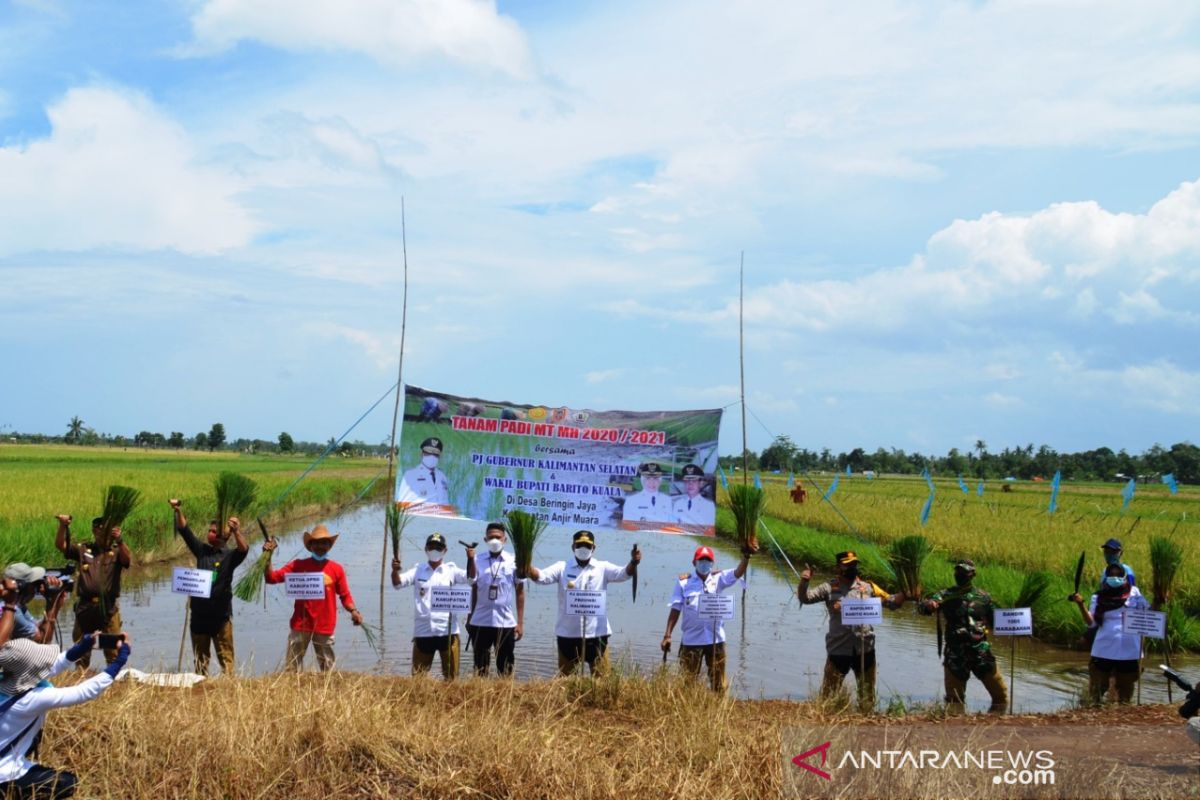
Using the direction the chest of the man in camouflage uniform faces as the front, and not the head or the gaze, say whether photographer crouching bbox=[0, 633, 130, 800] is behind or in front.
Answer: in front

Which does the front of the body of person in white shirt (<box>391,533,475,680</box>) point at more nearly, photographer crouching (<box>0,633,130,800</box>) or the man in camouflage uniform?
the photographer crouching

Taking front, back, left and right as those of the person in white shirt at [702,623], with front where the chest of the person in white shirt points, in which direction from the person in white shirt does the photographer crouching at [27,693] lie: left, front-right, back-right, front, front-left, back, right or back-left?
front-right

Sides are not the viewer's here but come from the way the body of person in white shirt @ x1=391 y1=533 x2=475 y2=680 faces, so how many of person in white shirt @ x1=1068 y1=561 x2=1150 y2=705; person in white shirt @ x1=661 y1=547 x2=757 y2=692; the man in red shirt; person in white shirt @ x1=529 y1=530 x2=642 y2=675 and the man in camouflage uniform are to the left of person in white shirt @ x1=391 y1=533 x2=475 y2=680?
4

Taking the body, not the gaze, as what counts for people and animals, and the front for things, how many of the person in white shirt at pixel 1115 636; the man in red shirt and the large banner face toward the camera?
3

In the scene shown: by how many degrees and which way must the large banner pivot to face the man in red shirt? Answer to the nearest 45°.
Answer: approximately 45° to its right

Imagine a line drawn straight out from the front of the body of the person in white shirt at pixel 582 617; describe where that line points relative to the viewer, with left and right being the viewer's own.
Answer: facing the viewer

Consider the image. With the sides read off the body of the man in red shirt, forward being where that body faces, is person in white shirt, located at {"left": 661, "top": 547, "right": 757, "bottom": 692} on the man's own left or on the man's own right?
on the man's own left

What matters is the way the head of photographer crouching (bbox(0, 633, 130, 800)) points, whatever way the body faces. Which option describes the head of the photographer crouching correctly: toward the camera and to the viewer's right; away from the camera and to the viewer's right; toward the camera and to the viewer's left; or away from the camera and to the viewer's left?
away from the camera and to the viewer's right

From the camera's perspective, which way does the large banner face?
toward the camera

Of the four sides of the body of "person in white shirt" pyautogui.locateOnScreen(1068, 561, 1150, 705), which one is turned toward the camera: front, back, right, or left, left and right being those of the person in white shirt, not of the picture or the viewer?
front

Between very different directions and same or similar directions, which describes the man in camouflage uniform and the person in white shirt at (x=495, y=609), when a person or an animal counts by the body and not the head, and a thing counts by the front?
same or similar directions

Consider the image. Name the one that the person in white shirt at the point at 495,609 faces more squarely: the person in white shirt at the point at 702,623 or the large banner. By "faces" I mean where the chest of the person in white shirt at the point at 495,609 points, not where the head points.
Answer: the person in white shirt
